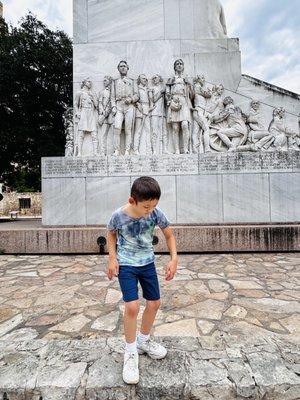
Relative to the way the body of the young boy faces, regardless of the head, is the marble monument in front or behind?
behind

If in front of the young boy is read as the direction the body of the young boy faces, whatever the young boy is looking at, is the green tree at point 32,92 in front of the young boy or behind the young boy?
behind

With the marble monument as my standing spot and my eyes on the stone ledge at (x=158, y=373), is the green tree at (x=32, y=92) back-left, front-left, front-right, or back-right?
back-right

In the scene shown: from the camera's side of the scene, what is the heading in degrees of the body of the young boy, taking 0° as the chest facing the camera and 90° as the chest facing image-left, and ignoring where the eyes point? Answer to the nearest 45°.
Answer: approximately 0°

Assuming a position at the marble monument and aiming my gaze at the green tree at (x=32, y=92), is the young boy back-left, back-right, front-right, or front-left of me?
back-left
